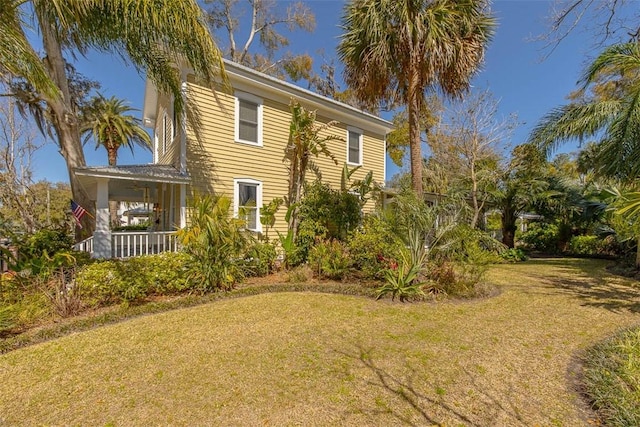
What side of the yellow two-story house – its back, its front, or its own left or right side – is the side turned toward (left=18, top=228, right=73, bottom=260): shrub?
front

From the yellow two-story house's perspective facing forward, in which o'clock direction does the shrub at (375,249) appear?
The shrub is roughly at 9 o'clock from the yellow two-story house.

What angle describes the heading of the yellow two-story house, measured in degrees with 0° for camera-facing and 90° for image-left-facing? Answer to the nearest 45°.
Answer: approximately 45°

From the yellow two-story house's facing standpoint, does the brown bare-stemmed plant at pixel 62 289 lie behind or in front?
in front

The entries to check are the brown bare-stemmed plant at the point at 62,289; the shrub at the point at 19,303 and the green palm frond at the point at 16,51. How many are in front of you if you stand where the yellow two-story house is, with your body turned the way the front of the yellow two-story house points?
3

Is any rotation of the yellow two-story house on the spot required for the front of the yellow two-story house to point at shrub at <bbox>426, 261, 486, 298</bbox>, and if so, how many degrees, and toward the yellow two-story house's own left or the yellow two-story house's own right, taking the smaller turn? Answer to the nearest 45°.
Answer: approximately 90° to the yellow two-story house's own left

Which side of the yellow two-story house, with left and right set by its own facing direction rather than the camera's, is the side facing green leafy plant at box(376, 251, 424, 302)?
left
